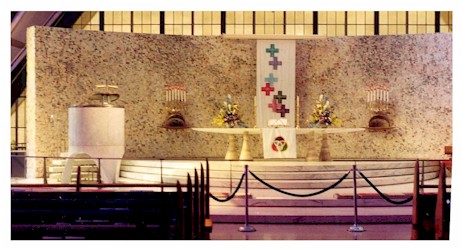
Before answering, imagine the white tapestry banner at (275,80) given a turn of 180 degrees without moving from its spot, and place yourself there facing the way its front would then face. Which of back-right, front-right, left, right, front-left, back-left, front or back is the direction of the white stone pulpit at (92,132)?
back-left

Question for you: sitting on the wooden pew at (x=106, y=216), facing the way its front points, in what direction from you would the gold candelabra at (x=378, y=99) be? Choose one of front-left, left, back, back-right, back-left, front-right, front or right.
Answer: front-right

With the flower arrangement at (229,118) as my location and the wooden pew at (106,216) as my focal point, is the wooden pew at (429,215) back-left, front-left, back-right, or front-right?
front-left

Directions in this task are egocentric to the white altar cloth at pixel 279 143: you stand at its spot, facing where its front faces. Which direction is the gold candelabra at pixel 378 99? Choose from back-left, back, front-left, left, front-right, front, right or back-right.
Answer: back-left

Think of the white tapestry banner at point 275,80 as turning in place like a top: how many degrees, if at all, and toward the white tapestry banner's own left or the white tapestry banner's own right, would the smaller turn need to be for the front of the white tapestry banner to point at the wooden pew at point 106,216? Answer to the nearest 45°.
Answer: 0° — it already faces it

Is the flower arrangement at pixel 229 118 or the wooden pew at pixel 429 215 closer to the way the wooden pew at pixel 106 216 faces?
the flower arrangement

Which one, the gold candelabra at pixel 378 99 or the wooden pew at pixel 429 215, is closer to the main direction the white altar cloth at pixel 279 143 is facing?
the wooden pew

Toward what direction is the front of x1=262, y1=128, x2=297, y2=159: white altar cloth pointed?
toward the camera

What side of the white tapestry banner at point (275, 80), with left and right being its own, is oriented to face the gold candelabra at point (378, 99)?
left

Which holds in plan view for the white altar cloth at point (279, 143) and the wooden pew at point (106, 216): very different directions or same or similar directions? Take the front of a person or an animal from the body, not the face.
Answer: very different directions

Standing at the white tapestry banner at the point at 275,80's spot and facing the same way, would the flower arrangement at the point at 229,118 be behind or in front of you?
in front

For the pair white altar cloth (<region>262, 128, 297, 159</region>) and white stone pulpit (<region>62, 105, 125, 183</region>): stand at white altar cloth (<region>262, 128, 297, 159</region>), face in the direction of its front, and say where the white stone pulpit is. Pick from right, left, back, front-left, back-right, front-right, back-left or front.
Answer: right
